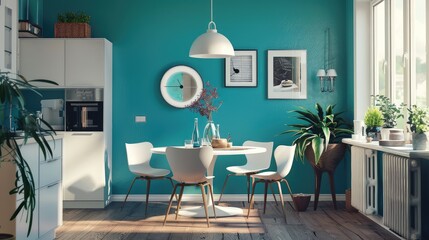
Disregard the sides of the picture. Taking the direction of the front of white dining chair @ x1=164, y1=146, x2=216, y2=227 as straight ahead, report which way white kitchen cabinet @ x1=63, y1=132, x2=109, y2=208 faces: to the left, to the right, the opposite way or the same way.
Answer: the opposite way

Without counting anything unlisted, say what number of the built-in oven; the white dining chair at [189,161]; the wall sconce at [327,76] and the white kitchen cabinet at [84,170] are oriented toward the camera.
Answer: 3

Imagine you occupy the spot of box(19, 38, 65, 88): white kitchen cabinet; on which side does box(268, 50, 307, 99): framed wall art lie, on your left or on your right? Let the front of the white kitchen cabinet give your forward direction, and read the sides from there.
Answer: on your left

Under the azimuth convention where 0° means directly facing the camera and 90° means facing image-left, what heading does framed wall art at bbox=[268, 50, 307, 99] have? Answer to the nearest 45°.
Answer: approximately 0°

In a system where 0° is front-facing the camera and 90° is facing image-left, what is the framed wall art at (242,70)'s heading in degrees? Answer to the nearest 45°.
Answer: approximately 0°

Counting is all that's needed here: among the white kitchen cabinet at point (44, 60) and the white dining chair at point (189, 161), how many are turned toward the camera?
1

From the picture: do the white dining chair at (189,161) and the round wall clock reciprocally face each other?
yes
